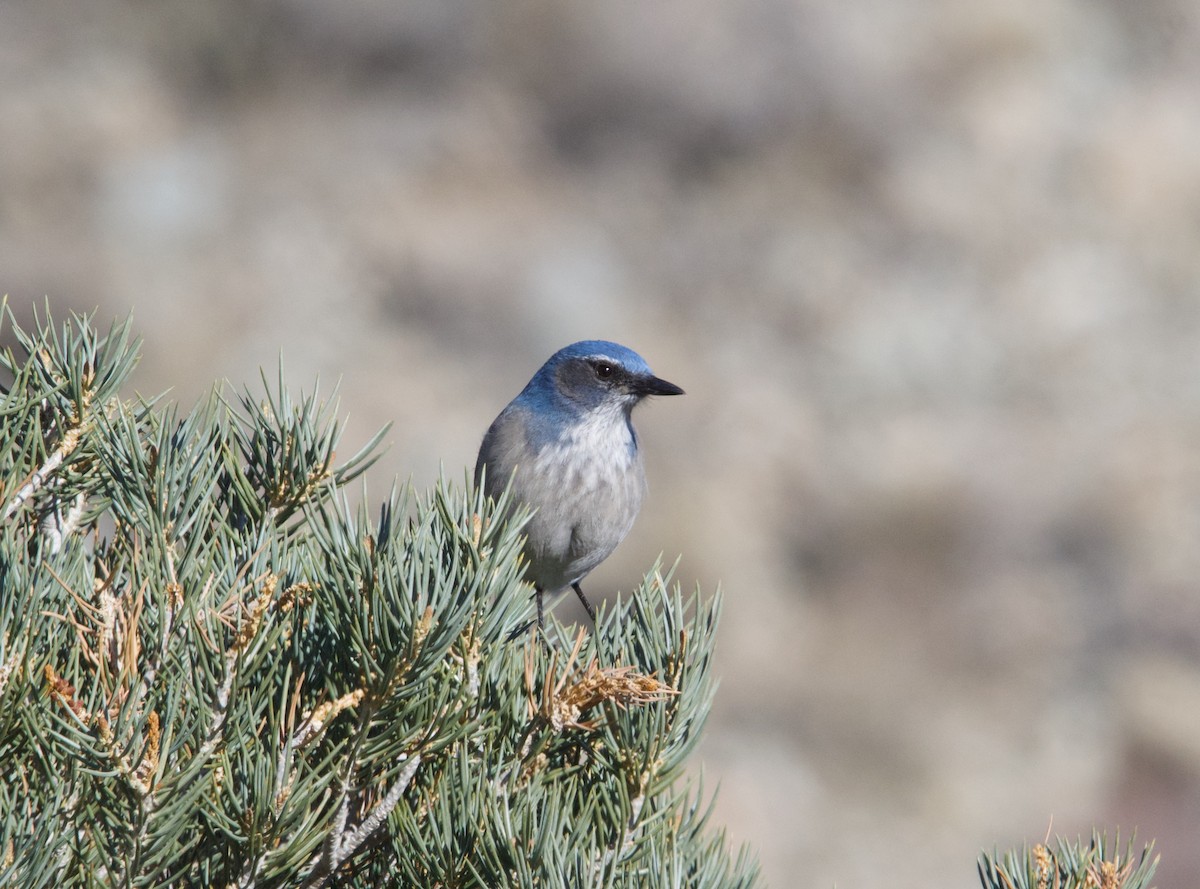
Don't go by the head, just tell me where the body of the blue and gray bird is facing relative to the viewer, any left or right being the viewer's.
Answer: facing the viewer and to the right of the viewer
